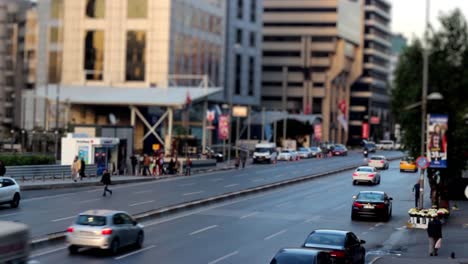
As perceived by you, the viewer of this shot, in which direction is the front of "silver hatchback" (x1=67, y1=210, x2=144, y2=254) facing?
facing away from the viewer and to the right of the viewer

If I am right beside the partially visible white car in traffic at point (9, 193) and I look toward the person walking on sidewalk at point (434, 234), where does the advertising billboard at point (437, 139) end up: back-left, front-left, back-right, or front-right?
front-left

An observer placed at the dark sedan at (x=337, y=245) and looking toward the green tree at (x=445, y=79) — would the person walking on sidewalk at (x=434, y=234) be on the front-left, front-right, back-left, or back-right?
front-right

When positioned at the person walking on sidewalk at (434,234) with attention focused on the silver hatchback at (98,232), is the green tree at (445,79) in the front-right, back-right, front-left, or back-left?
back-right

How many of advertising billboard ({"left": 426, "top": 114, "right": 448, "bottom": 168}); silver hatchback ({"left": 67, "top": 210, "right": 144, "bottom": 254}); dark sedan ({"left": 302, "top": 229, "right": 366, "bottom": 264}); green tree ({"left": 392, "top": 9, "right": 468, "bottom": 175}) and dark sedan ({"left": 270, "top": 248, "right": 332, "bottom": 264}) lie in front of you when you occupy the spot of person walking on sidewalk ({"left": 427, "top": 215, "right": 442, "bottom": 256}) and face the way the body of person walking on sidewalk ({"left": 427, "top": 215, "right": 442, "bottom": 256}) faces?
2

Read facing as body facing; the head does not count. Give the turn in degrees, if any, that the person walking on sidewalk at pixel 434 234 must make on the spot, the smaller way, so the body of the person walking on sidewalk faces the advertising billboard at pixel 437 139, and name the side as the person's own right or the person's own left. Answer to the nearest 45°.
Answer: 0° — they already face it

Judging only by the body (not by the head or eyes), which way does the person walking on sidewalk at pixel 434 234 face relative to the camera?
away from the camera

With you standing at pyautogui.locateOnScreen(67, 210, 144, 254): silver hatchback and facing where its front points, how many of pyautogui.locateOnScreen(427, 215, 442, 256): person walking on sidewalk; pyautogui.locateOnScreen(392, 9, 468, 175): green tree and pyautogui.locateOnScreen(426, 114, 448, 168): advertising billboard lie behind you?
0

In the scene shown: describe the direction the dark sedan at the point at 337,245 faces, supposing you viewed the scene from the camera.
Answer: facing away from the viewer and to the right of the viewer

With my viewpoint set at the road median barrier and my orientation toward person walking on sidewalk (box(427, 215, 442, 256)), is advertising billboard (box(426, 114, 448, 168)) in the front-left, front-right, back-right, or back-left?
front-left

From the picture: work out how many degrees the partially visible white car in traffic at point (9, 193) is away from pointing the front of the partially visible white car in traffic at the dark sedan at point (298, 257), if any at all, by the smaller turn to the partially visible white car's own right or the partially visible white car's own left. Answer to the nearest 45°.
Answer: approximately 45° to the partially visible white car's own left

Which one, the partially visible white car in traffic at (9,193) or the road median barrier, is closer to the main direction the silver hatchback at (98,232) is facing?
the road median barrier

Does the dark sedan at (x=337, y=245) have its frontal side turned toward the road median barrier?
no

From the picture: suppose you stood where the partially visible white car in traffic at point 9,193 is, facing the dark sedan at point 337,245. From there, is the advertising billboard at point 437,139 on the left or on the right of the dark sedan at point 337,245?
left

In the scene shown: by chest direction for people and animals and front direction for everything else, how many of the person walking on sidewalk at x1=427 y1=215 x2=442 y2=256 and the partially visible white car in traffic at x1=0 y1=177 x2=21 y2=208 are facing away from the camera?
1

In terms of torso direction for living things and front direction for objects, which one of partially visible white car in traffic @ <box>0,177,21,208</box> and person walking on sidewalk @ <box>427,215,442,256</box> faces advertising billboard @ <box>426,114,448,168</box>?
the person walking on sidewalk

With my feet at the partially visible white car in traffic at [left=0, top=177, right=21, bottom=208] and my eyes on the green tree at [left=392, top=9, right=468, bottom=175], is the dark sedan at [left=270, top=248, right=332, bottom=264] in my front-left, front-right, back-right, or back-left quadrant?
front-right
